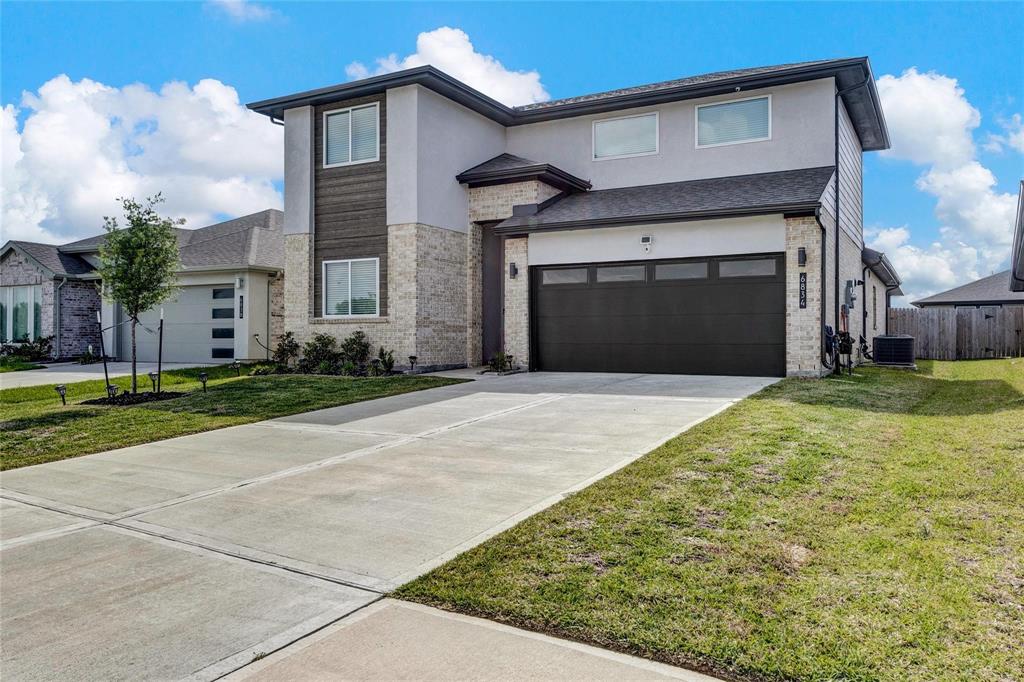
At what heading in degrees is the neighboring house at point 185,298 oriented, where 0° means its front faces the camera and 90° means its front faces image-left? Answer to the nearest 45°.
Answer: approximately 0°

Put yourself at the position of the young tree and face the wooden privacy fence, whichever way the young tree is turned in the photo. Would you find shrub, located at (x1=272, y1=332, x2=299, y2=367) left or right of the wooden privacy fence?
left

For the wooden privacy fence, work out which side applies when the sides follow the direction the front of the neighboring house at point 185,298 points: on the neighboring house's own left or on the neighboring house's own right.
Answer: on the neighboring house's own left
